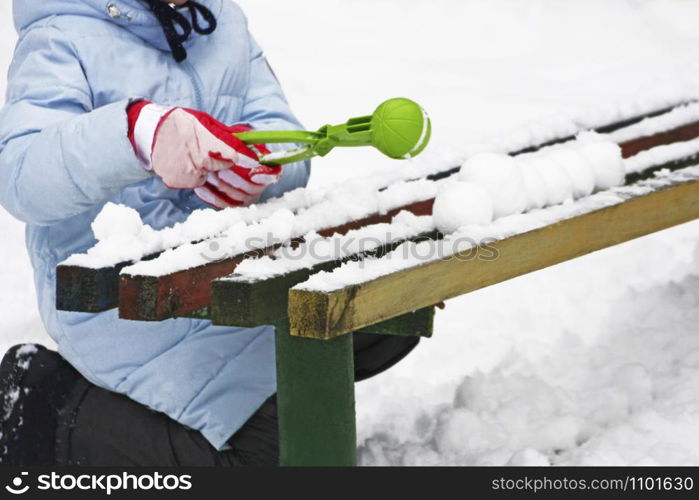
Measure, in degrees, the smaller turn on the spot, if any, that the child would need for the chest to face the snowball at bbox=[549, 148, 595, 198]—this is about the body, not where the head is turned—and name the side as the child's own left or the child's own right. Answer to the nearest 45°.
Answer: approximately 45° to the child's own left

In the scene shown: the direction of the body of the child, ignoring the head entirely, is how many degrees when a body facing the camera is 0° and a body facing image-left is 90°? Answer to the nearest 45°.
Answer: approximately 315°

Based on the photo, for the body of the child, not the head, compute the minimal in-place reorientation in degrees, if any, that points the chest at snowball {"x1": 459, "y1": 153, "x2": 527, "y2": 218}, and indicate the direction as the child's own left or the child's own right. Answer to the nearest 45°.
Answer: approximately 45° to the child's own left

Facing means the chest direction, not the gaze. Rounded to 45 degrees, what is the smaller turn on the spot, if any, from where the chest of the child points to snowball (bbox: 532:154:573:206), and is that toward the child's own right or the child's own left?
approximately 45° to the child's own left
